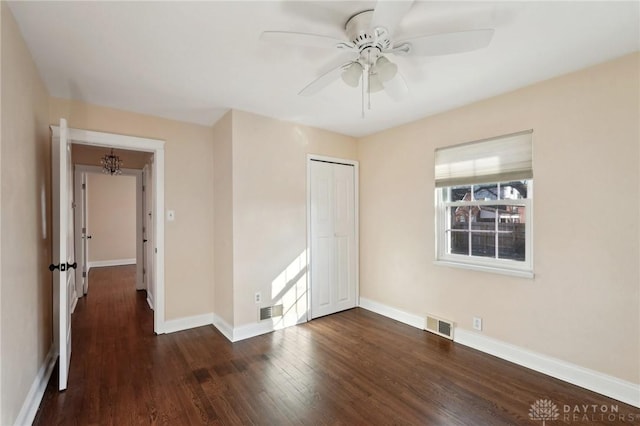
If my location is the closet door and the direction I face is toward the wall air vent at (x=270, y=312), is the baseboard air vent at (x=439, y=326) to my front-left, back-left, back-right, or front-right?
back-left

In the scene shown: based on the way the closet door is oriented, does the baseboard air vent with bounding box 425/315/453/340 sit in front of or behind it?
in front

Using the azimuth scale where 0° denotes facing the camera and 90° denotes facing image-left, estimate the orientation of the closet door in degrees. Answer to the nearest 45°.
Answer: approximately 315°

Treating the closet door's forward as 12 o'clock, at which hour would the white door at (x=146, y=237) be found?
The white door is roughly at 5 o'clock from the closet door.

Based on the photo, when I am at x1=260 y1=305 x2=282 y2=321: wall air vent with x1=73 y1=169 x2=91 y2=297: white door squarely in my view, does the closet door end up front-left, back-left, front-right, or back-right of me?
back-right

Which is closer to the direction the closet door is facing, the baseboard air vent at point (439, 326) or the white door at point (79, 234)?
the baseboard air vent

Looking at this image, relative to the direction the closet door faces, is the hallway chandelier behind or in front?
behind

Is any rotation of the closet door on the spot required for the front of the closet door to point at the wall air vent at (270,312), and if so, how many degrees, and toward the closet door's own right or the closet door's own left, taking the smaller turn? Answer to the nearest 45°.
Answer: approximately 90° to the closet door's own right

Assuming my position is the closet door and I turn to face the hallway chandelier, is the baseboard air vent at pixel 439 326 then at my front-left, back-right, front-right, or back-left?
back-left

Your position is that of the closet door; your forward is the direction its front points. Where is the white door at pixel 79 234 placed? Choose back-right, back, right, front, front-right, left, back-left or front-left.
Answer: back-right
